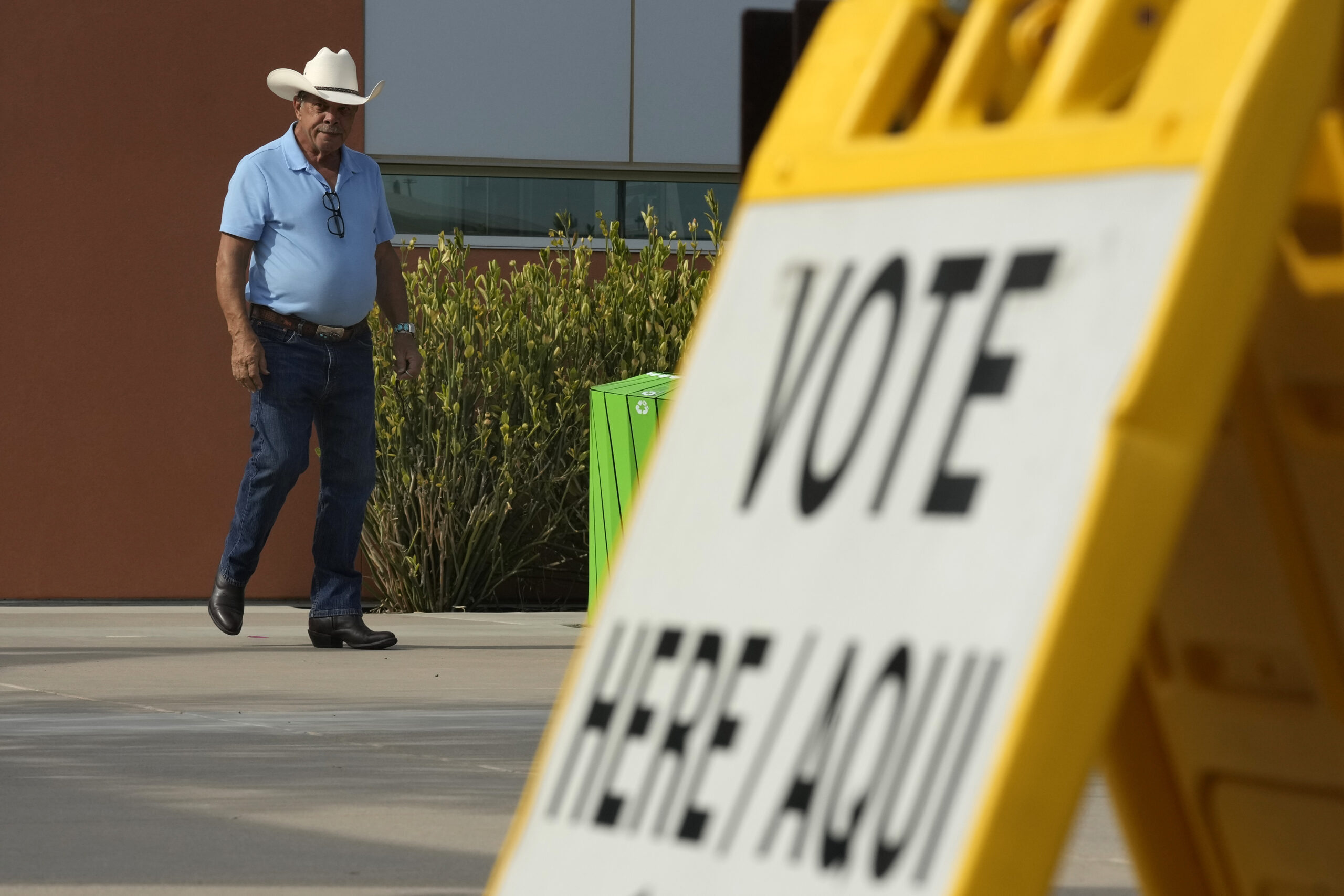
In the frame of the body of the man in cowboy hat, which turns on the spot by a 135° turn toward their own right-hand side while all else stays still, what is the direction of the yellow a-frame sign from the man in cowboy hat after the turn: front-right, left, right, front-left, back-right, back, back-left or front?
left

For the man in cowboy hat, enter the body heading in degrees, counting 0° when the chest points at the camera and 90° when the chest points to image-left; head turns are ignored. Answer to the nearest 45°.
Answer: approximately 315°

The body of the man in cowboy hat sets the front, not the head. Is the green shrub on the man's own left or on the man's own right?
on the man's own left

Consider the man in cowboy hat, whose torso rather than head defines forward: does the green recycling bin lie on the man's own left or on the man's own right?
on the man's own left
